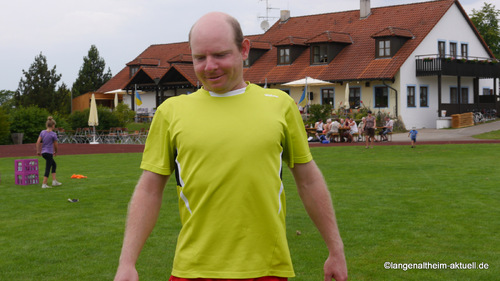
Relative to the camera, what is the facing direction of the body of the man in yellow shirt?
toward the camera

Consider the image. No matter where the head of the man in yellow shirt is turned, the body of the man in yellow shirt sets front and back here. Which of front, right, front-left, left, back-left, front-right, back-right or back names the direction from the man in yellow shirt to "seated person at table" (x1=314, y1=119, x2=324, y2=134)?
back

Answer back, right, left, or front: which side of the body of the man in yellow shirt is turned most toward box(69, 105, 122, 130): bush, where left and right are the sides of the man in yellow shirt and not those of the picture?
back

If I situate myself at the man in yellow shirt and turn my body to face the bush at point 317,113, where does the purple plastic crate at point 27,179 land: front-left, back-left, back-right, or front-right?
front-left

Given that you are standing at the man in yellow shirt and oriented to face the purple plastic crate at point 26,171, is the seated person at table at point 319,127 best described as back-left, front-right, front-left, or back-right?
front-right

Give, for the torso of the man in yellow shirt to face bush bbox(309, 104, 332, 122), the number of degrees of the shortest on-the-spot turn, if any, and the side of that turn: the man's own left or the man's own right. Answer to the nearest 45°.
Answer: approximately 180°

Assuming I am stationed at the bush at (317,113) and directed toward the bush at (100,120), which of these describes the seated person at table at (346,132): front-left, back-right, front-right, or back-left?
back-left

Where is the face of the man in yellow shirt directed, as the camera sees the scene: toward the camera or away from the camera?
toward the camera
